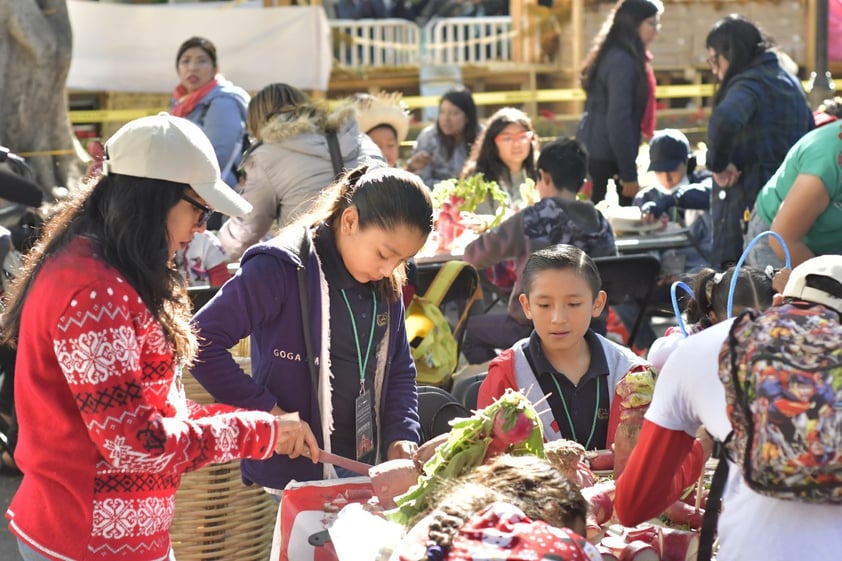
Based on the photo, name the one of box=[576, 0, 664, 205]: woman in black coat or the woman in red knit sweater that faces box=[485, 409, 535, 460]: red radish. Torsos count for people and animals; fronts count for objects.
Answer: the woman in red knit sweater

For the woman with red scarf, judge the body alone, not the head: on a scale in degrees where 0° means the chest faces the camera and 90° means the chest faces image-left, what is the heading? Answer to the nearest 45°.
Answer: approximately 45°

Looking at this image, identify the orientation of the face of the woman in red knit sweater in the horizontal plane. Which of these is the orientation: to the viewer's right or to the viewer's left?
to the viewer's right

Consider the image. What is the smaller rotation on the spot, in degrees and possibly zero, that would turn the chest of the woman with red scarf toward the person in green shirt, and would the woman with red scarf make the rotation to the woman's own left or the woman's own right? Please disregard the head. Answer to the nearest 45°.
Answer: approximately 90° to the woman's own left

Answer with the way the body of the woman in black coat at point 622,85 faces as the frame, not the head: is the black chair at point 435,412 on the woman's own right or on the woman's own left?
on the woman's own right

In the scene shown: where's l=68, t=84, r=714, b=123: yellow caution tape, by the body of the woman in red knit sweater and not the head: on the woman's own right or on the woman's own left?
on the woman's own left

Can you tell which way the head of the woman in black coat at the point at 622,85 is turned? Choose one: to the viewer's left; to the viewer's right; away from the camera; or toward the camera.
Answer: to the viewer's right

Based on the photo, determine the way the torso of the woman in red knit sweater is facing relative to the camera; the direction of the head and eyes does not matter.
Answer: to the viewer's right

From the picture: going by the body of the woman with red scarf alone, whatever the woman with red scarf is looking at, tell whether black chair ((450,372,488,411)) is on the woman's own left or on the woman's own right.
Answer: on the woman's own left
